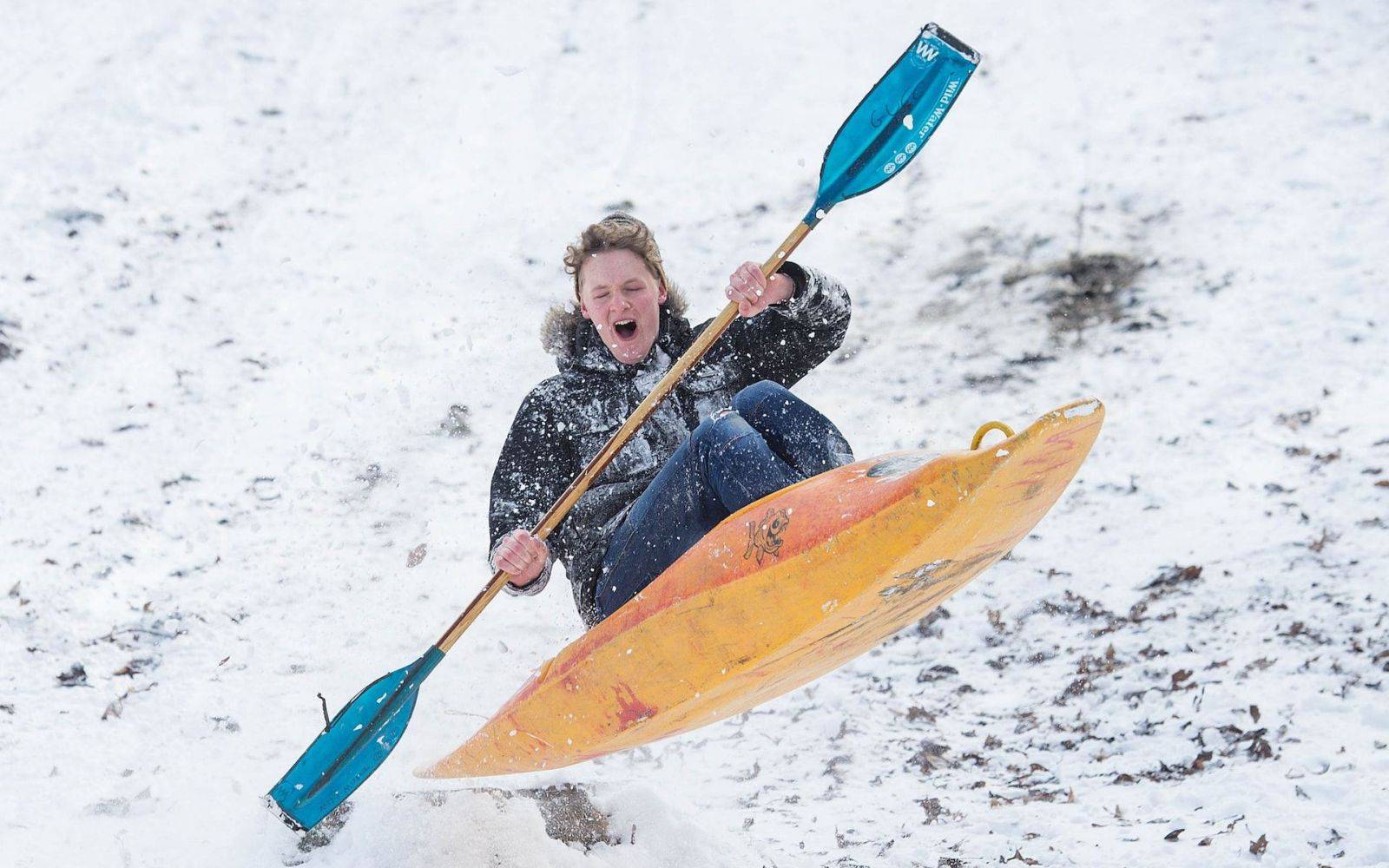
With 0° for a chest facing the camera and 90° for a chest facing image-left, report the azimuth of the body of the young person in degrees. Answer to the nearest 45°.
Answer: approximately 315°
